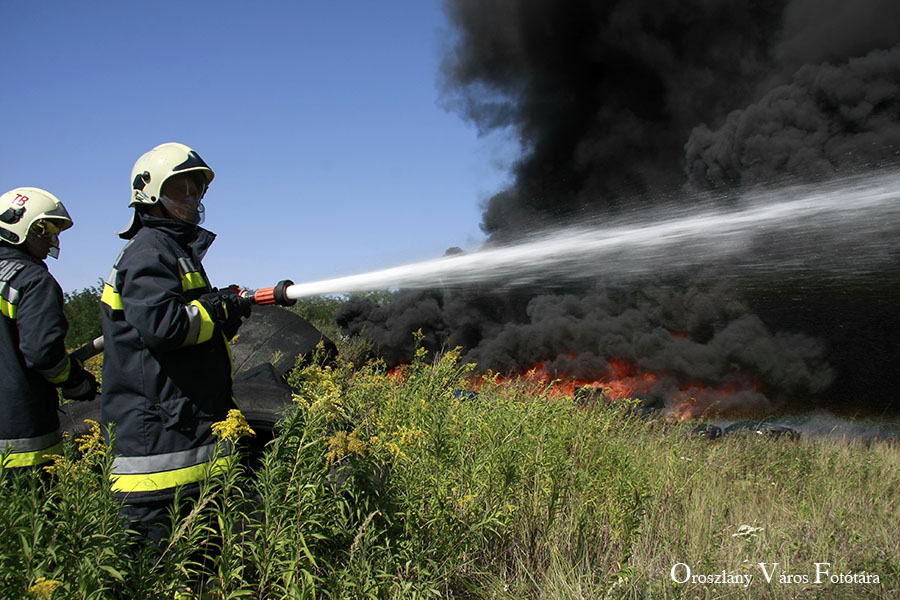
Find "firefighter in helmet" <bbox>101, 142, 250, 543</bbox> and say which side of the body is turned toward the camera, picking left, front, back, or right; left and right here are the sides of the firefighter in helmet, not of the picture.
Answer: right

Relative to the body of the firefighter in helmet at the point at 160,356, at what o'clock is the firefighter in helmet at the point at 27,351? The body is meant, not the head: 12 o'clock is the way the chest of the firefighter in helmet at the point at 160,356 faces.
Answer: the firefighter in helmet at the point at 27,351 is roughly at 8 o'clock from the firefighter in helmet at the point at 160,356.

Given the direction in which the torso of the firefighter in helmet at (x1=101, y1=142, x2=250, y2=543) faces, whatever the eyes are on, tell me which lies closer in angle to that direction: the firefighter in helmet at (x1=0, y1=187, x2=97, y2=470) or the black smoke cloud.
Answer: the black smoke cloud

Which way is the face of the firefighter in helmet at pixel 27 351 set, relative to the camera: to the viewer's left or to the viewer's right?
to the viewer's right

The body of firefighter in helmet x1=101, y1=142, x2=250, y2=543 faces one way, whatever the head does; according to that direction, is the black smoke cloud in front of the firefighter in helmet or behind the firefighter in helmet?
in front
